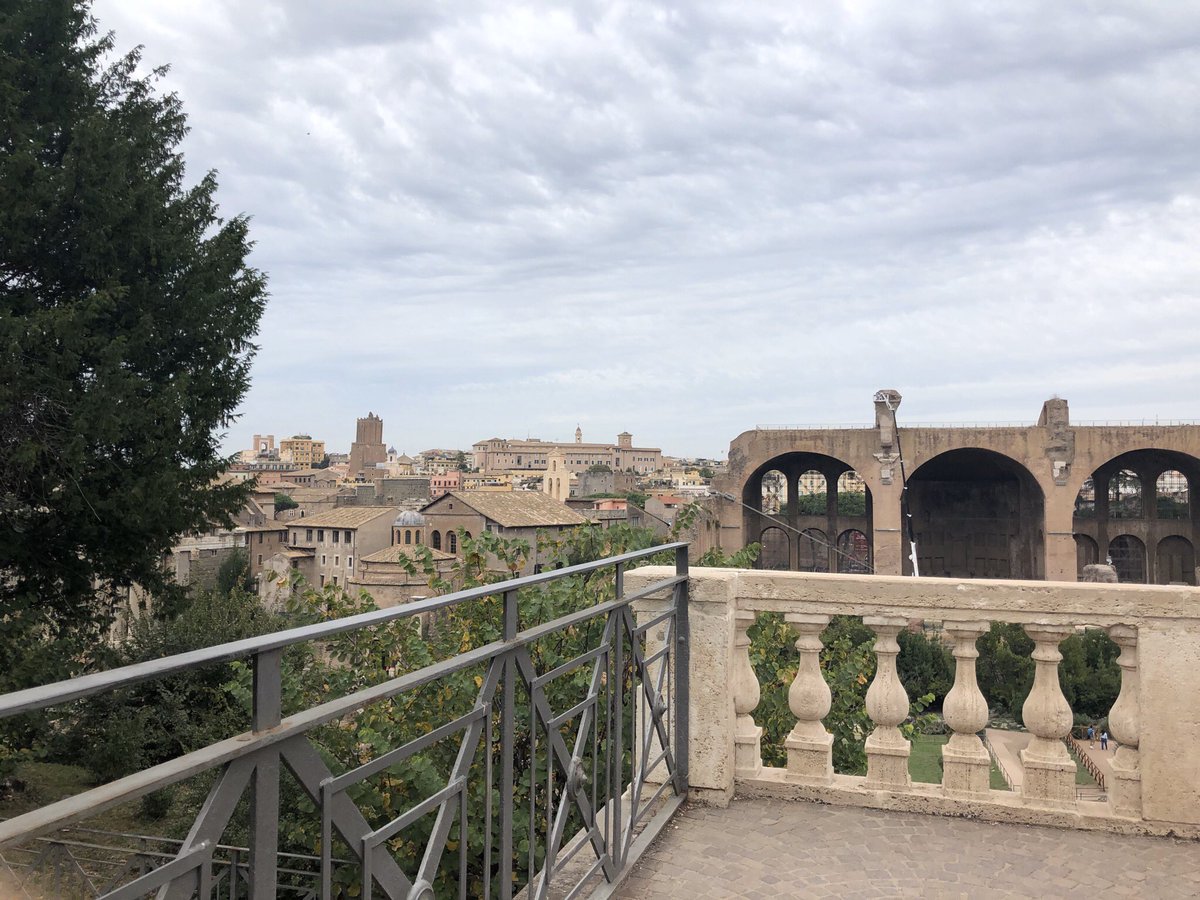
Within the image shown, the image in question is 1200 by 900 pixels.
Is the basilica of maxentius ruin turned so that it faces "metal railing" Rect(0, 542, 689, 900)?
yes

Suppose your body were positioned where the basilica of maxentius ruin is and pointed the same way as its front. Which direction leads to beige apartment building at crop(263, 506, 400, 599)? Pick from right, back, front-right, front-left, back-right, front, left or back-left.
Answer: right

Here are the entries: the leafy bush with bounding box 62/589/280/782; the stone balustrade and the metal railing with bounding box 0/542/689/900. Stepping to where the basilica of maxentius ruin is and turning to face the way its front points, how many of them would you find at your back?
0

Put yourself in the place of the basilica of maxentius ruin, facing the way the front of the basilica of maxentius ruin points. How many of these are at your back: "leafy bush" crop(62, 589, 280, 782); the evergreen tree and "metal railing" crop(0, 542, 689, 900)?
0

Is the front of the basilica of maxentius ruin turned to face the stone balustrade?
yes

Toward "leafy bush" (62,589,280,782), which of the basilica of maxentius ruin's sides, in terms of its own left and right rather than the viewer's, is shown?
front

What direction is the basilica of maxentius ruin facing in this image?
toward the camera

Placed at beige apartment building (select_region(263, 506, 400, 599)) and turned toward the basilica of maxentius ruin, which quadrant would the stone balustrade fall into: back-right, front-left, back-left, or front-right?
front-right

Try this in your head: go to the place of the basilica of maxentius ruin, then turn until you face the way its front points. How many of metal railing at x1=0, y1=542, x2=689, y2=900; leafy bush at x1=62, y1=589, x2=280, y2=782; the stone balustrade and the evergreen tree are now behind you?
0

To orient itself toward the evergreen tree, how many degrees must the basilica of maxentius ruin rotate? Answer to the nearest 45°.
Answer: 0° — it already faces it
